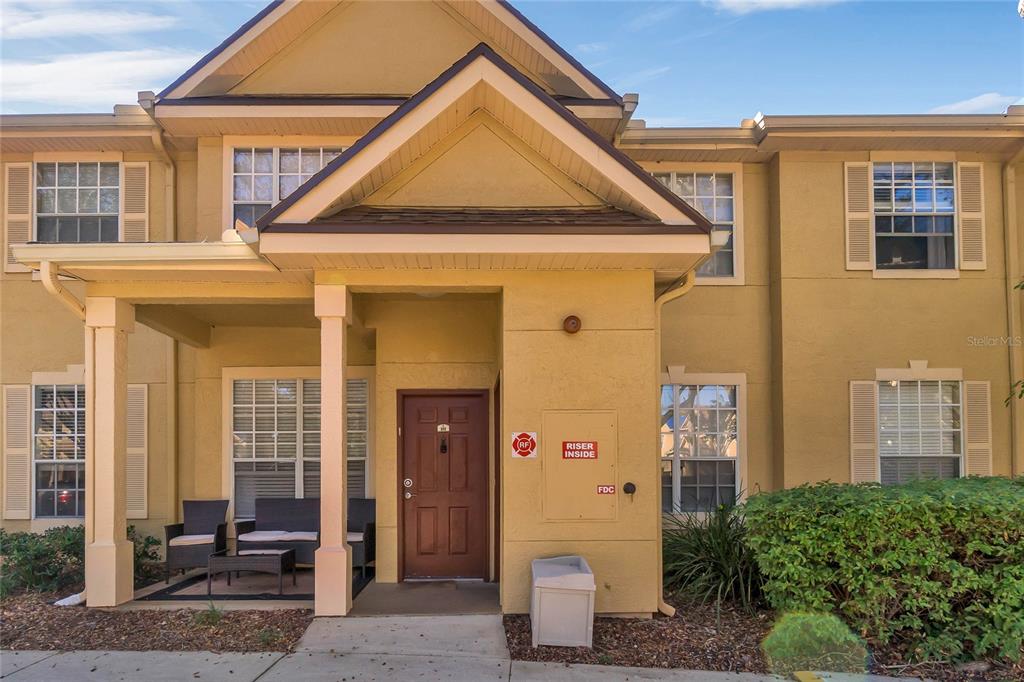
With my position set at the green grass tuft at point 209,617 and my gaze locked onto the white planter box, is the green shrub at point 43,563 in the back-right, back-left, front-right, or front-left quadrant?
back-left

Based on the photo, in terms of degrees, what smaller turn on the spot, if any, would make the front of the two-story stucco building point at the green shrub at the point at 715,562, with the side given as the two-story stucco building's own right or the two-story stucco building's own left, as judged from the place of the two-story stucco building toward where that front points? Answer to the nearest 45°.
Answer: approximately 45° to the two-story stucco building's own left

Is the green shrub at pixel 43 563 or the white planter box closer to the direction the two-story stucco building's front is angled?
the white planter box

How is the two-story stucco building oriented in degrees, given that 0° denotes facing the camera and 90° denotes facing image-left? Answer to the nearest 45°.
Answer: approximately 0°

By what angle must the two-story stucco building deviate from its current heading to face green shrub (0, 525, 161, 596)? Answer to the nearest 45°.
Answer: approximately 45° to its right
